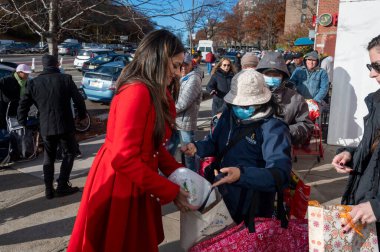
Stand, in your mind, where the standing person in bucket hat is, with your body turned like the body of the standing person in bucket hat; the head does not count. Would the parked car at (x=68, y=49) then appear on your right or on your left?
on your right

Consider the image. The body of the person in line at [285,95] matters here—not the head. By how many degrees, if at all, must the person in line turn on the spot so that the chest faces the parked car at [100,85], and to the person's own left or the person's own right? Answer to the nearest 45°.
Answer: approximately 90° to the person's own right

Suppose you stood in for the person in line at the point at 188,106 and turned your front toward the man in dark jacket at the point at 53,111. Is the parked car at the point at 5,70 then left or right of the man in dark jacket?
right

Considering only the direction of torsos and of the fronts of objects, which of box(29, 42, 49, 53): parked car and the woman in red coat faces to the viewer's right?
the woman in red coat

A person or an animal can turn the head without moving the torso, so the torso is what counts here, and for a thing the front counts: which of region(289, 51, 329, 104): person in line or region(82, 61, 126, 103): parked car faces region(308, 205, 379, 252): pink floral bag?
the person in line

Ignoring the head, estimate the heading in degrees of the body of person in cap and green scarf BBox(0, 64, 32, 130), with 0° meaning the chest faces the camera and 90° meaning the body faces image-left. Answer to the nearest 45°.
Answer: approximately 270°

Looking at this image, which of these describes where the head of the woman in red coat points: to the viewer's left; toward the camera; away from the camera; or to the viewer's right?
to the viewer's right

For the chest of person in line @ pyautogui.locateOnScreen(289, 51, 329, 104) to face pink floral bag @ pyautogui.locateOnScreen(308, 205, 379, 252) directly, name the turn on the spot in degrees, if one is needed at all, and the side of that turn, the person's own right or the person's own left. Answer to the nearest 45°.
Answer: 0° — they already face it

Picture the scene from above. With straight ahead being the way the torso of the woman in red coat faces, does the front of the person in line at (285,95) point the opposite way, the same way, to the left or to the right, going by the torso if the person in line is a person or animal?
to the right

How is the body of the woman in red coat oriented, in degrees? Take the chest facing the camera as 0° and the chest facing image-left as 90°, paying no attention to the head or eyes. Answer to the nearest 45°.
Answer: approximately 270°
